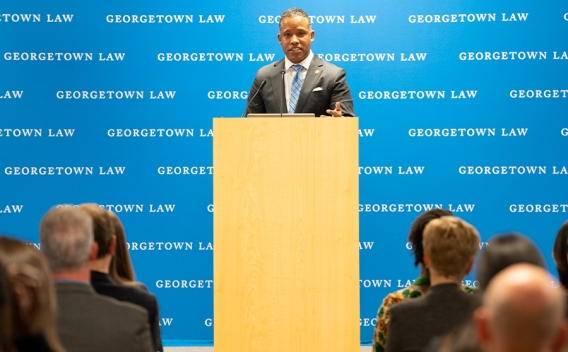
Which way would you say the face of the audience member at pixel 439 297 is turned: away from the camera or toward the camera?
away from the camera

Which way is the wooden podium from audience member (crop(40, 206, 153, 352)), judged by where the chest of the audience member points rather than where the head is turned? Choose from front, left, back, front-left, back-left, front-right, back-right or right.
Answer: front-right

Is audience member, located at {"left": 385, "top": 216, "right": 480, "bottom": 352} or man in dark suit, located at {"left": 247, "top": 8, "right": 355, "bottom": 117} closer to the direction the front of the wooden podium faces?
the audience member

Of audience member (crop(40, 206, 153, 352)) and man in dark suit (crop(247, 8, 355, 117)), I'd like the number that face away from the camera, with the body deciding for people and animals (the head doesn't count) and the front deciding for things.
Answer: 1

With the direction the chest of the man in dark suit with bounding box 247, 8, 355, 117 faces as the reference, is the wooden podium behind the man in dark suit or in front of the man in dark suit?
in front

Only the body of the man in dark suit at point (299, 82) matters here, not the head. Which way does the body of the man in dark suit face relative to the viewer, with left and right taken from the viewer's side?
facing the viewer

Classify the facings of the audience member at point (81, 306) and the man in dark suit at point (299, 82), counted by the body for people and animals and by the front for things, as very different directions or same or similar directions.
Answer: very different directions

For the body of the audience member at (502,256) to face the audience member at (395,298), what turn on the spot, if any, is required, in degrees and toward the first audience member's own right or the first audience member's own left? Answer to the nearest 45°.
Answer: approximately 45° to the first audience member's own left

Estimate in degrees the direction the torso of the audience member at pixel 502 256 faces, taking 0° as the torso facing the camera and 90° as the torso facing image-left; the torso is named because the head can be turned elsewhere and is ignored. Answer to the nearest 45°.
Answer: approximately 180°

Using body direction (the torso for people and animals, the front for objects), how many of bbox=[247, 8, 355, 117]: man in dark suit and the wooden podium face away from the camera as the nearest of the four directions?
0

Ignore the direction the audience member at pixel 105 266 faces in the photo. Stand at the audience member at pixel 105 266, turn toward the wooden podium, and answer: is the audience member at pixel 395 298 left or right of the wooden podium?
right

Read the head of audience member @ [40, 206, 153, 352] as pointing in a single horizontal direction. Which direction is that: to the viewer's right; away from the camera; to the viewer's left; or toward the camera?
away from the camera

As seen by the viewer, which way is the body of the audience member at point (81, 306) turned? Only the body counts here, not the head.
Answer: away from the camera

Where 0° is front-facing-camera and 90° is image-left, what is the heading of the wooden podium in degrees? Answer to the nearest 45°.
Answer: approximately 0°

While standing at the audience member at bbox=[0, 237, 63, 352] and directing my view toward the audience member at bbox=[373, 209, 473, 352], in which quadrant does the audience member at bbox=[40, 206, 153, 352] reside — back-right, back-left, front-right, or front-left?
front-left
